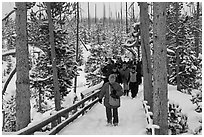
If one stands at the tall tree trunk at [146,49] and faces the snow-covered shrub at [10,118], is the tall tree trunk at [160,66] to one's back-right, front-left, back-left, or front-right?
front-left

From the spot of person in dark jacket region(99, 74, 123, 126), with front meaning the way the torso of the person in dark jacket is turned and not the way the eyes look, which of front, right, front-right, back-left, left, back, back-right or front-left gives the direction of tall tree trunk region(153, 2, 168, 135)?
front-left

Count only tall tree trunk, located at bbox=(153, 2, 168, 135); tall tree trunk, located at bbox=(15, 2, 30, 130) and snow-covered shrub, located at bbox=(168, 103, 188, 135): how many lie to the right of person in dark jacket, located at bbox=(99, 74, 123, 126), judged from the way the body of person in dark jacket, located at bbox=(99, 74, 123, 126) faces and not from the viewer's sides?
1

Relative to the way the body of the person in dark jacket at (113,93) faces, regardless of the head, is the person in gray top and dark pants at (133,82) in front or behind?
behind

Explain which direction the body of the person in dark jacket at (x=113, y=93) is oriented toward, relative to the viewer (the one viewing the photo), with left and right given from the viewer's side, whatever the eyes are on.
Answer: facing the viewer

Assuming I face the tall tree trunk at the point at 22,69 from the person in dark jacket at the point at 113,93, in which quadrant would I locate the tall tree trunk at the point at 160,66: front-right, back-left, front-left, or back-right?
back-left

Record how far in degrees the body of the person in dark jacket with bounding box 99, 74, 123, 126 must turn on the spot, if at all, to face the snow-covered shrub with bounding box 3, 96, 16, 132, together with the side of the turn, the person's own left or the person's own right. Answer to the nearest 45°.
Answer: approximately 135° to the person's own right

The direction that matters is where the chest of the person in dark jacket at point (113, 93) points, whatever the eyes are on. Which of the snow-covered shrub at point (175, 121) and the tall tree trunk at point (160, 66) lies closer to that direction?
the tall tree trunk

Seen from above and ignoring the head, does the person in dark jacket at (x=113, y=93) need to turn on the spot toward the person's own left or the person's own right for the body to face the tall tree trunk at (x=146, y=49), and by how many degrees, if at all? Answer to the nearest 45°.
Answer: approximately 135° to the person's own left
